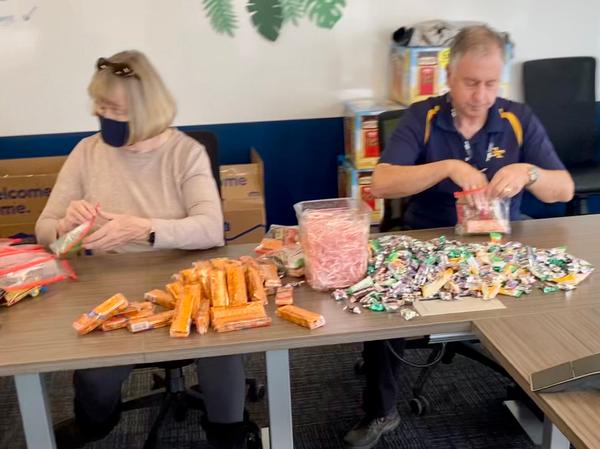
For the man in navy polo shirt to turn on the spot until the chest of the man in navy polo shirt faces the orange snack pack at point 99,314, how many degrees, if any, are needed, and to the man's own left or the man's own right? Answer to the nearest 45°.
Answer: approximately 45° to the man's own right

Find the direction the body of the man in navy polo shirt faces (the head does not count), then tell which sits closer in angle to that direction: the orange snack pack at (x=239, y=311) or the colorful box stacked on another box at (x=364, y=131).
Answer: the orange snack pack

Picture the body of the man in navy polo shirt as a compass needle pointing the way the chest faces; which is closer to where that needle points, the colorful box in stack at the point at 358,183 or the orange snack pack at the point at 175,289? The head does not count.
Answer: the orange snack pack

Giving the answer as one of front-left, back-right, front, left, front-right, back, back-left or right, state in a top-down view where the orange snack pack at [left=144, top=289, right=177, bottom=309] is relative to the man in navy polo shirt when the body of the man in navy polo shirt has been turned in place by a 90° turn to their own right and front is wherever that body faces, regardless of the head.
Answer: front-left

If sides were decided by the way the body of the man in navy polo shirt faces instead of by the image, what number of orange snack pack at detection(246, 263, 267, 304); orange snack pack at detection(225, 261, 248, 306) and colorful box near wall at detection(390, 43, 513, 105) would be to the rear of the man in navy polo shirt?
1

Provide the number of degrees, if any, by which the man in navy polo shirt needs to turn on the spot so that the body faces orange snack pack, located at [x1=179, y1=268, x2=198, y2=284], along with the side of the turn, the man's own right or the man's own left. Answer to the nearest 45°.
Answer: approximately 45° to the man's own right

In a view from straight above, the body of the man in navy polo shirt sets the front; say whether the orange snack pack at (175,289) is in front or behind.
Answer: in front

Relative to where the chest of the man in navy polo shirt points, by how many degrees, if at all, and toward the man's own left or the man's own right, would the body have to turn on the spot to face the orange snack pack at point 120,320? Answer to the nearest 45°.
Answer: approximately 45° to the man's own right

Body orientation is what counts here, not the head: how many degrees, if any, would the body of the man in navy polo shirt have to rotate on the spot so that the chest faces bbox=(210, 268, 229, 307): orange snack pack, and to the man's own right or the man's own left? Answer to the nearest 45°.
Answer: approximately 45° to the man's own right

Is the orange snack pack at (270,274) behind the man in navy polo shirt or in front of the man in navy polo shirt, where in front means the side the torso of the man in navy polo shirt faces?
in front

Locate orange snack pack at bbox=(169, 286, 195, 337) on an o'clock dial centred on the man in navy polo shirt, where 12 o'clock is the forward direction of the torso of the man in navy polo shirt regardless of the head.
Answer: The orange snack pack is roughly at 1 o'clock from the man in navy polo shirt.

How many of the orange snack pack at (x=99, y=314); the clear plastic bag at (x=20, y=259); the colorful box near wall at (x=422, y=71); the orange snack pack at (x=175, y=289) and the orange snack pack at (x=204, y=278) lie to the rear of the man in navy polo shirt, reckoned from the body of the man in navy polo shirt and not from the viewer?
1

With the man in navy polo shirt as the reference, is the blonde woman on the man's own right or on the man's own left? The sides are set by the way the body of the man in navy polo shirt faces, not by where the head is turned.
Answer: on the man's own right

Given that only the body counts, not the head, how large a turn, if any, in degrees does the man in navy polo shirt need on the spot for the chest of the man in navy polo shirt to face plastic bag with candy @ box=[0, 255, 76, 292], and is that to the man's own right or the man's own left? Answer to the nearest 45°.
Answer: approximately 45° to the man's own right

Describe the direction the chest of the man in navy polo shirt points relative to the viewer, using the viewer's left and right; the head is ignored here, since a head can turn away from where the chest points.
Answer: facing the viewer
